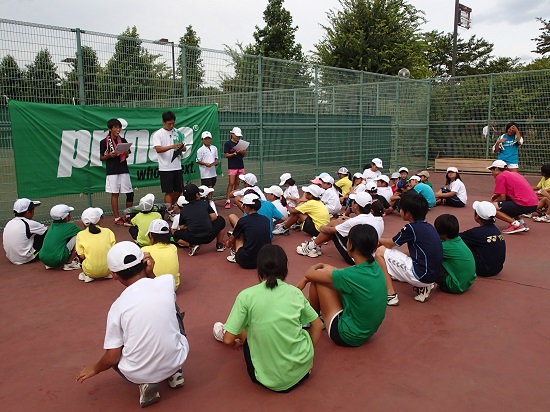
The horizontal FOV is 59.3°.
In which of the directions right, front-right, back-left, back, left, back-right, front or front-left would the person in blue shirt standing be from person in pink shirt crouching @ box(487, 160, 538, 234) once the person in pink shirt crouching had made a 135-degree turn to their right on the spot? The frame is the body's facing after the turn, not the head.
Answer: front-left

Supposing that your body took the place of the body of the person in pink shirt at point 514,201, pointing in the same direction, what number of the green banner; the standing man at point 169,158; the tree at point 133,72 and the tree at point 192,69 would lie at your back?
0

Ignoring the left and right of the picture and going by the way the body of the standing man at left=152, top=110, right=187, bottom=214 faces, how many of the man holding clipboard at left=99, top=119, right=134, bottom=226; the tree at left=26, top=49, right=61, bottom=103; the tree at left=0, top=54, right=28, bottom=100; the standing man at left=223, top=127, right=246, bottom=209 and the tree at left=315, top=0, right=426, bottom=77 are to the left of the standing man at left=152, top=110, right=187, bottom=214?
2

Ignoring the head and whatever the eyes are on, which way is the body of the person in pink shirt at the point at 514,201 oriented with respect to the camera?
to the viewer's left

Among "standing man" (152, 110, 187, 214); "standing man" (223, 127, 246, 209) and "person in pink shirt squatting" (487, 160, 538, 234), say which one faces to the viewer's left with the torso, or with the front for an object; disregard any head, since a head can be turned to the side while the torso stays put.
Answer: the person in pink shirt squatting

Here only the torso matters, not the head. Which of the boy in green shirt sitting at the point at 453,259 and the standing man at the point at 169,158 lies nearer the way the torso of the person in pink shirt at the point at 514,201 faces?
the standing man

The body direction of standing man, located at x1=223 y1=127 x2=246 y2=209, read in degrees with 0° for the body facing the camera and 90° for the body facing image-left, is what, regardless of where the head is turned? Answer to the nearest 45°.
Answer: approximately 315°

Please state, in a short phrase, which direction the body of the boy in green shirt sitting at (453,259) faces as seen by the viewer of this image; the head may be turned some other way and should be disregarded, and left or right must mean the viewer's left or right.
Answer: facing away from the viewer and to the left of the viewer

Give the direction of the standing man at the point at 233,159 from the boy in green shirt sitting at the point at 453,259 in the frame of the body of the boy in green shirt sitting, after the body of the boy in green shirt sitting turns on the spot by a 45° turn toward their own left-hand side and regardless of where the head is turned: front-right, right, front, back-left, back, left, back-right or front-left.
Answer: front-right

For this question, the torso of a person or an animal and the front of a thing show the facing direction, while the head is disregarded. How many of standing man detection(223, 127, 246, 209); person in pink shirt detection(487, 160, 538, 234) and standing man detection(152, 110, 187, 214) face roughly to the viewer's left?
1

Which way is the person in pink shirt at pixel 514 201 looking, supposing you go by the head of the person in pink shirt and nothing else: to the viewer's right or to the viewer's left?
to the viewer's left

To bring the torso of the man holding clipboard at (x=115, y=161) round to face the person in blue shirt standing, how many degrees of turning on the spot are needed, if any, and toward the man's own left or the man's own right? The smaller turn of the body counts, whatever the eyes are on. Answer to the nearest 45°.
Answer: approximately 45° to the man's own left

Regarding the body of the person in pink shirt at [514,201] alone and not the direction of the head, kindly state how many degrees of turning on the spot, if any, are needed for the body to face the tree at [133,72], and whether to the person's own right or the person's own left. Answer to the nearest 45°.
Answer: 0° — they already face it

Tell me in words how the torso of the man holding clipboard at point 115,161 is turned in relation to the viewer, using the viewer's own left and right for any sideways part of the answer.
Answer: facing the viewer and to the right of the viewer

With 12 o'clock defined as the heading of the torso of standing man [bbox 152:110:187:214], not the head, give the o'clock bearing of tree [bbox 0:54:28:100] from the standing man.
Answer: The tree is roughly at 4 o'clock from the standing man.
